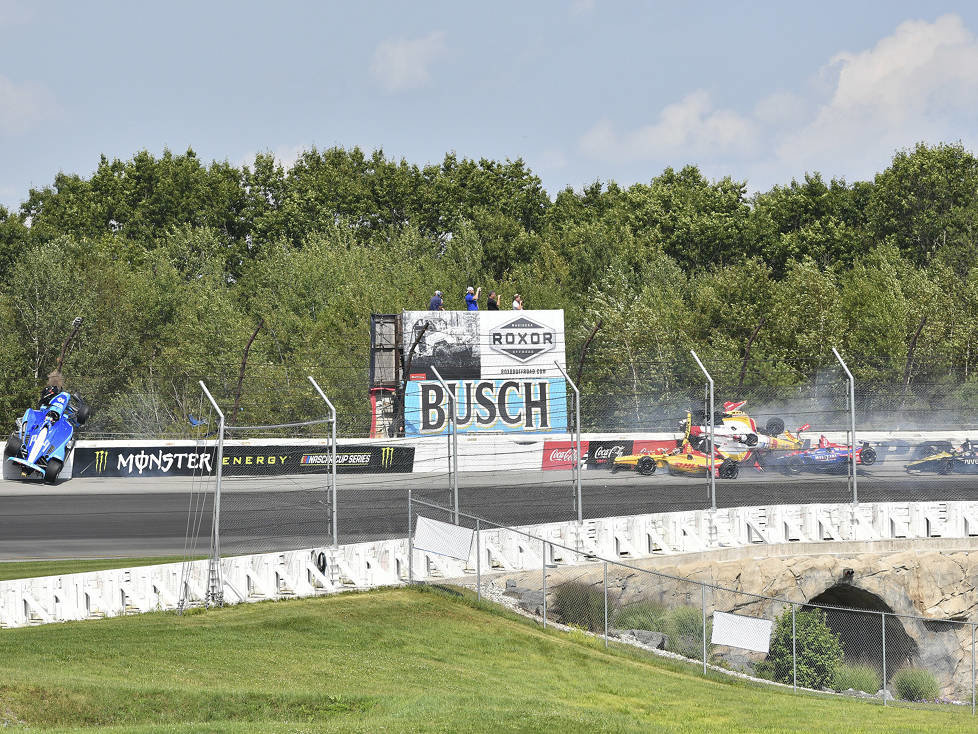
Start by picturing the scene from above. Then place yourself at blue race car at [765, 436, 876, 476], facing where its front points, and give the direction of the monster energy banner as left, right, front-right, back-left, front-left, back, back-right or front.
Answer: front

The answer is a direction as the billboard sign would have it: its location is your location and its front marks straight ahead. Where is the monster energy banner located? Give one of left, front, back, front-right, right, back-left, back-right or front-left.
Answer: front-right

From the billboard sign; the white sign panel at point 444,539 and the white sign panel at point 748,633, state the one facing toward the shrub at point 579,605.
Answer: the billboard sign

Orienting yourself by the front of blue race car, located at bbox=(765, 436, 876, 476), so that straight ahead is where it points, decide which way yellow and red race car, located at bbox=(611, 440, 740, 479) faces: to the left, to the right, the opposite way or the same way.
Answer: the same way

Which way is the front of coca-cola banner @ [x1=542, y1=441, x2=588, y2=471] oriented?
toward the camera

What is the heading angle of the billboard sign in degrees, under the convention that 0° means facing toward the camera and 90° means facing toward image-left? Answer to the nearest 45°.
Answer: approximately 0°

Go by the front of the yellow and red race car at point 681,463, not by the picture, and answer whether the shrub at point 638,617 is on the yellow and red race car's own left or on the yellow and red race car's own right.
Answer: on the yellow and red race car's own left

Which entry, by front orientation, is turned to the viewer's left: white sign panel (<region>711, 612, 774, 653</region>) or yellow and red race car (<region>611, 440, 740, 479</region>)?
the yellow and red race car

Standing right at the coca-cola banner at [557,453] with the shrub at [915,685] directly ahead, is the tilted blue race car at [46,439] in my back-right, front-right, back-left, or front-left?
back-right

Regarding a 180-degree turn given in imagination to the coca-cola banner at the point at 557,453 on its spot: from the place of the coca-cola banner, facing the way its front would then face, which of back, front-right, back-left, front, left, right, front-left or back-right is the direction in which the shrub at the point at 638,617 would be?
back

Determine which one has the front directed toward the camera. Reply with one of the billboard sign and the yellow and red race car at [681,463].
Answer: the billboard sign

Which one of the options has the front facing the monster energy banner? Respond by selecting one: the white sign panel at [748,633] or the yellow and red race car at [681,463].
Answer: the yellow and red race car

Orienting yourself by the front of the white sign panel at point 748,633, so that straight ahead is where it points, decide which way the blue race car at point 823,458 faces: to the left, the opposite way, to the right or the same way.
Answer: to the right

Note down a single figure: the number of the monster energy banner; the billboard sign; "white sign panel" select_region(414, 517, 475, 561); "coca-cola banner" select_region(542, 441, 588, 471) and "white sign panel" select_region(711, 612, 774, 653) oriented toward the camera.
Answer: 5

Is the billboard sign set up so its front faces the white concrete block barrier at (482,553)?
yes

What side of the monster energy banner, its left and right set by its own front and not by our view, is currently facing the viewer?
front

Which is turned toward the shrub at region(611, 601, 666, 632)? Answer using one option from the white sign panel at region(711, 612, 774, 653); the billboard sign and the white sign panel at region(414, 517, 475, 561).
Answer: the billboard sign

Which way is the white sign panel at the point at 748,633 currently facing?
toward the camera

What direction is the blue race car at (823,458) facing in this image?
to the viewer's left

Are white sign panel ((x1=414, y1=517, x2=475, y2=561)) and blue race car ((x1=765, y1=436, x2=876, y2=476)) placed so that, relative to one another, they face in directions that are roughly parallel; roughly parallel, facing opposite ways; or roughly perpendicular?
roughly perpendicular

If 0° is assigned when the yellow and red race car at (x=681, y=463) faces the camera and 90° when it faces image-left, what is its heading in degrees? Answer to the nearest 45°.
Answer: approximately 90°

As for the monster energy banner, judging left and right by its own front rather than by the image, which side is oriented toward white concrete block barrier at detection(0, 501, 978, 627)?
front
